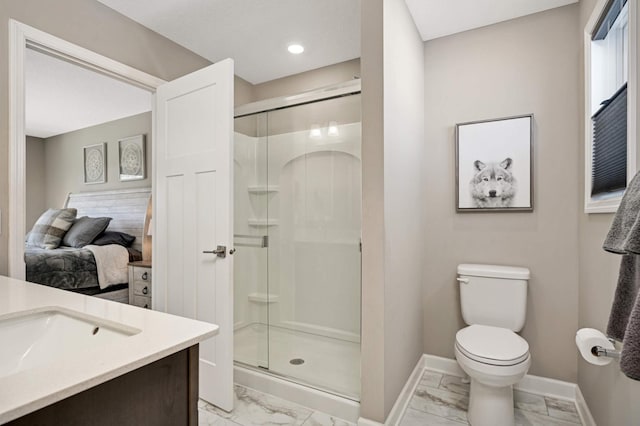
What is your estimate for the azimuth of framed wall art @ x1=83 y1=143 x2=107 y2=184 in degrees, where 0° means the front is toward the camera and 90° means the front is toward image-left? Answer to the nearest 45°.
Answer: approximately 45°

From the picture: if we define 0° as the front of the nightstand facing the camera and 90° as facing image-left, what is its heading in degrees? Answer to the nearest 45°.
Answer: approximately 45°

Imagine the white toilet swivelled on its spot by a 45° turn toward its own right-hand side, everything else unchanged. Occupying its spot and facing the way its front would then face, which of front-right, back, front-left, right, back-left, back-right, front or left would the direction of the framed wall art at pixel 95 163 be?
front-right

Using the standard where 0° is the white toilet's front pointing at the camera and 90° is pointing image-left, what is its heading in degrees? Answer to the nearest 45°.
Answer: approximately 0°

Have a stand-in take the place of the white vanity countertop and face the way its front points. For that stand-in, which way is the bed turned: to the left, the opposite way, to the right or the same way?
to the right

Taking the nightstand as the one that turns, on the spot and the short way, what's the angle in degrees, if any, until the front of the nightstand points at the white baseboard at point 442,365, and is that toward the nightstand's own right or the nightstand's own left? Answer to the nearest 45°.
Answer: approximately 90° to the nightstand's own left

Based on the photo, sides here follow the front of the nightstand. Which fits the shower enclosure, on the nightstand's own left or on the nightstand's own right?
on the nightstand's own left

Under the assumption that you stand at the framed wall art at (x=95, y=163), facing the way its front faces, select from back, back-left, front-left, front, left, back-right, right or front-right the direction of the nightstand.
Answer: front-left

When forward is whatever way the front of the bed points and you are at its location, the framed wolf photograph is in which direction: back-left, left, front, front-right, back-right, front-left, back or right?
left
